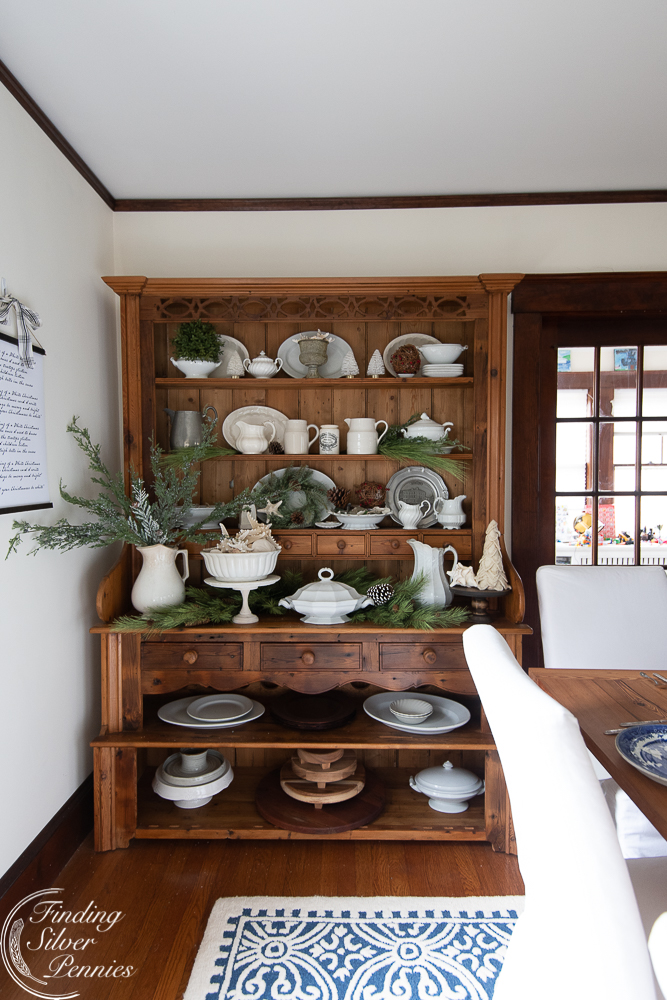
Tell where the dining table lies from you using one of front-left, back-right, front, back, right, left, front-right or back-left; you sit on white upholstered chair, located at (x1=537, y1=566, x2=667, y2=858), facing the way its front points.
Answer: front

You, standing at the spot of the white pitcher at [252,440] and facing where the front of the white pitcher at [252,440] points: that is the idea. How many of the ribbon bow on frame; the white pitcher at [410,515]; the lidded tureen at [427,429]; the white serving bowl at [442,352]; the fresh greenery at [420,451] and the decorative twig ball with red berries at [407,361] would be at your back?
5

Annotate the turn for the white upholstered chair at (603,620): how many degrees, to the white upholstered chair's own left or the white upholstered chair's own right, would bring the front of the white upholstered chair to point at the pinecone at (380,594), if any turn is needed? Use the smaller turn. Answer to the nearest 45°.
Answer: approximately 90° to the white upholstered chair's own right

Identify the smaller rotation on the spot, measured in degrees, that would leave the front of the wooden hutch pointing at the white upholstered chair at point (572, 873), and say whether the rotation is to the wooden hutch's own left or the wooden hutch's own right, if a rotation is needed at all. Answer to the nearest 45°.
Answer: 0° — it already faces it

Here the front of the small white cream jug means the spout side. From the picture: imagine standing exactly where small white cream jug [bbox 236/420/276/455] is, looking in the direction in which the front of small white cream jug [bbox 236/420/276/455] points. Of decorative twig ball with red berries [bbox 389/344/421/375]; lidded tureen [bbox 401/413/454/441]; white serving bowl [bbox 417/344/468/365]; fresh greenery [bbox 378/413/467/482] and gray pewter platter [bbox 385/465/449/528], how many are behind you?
5

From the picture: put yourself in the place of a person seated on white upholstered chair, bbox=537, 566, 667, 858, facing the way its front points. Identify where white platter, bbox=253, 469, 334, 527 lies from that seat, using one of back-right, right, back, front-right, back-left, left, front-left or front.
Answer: right

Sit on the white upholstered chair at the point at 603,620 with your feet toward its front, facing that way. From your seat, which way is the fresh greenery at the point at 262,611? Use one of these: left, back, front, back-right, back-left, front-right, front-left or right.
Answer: right

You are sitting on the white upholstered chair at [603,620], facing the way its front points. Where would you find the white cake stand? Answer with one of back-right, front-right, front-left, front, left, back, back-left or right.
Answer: right

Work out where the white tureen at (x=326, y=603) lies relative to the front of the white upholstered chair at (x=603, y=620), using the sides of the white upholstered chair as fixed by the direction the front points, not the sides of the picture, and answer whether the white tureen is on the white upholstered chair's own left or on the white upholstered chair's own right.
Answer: on the white upholstered chair's own right

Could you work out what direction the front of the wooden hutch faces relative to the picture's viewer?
facing the viewer

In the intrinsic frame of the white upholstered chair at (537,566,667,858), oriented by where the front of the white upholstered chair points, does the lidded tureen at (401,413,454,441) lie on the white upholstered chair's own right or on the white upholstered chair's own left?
on the white upholstered chair's own right

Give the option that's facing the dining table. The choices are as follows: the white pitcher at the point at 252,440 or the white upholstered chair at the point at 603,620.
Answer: the white upholstered chair

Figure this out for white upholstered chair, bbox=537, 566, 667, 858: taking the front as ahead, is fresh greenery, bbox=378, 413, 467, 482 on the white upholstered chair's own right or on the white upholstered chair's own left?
on the white upholstered chair's own right

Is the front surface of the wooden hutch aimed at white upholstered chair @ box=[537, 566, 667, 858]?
no

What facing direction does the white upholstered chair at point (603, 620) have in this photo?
toward the camera

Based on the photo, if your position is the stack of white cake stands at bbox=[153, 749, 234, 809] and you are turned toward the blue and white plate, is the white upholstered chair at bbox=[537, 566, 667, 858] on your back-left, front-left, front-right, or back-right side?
front-left
